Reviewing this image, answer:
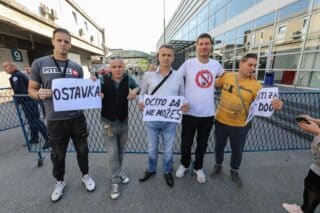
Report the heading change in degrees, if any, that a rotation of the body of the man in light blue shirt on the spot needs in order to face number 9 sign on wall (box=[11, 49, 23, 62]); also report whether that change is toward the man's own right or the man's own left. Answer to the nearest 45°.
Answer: approximately 135° to the man's own right

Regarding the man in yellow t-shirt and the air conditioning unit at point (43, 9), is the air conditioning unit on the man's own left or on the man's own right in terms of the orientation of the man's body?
on the man's own right

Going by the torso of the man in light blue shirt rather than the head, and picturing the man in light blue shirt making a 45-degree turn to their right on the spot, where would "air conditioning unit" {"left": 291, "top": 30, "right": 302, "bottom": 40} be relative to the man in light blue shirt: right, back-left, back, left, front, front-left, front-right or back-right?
back

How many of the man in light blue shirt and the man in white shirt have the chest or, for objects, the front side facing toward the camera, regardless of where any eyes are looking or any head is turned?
2

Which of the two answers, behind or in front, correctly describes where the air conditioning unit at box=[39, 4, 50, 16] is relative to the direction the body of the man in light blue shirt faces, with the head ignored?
behind

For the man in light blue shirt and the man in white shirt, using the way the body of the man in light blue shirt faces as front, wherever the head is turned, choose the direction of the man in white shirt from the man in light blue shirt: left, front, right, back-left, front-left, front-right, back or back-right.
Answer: left

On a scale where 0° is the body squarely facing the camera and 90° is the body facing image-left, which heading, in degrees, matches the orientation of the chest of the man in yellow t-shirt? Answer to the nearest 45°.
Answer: approximately 0°

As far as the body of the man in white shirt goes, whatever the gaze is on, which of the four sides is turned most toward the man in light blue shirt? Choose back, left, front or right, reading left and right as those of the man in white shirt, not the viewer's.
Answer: right

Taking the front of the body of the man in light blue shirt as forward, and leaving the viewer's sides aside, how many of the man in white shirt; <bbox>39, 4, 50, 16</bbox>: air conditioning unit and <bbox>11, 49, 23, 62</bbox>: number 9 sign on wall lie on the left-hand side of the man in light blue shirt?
1

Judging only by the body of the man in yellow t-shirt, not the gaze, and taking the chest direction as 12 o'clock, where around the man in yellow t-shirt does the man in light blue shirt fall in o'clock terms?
The man in light blue shirt is roughly at 2 o'clock from the man in yellow t-shirt.

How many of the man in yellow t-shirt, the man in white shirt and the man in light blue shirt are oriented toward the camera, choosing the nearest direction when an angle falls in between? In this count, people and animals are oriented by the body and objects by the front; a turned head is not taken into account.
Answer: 3

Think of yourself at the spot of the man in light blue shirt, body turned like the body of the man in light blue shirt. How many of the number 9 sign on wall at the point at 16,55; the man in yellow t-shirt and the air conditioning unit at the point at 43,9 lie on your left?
1
